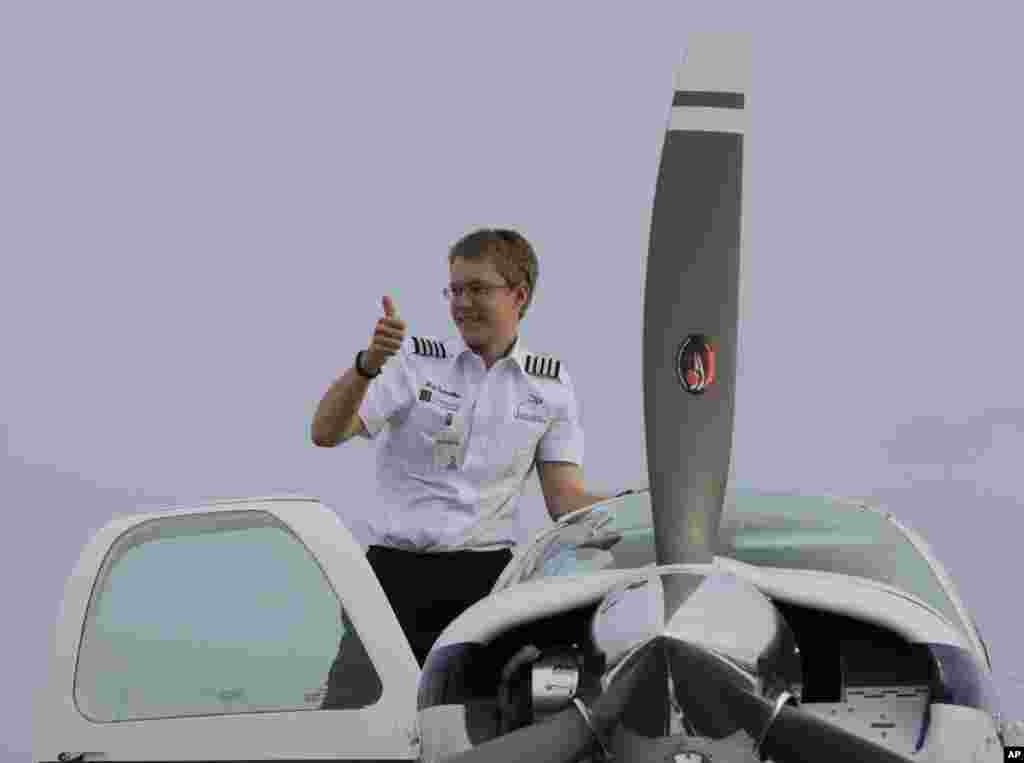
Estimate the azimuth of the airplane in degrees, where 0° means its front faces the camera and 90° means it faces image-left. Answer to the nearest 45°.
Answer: approximately 0°
